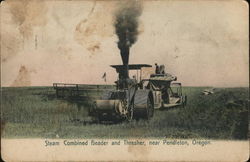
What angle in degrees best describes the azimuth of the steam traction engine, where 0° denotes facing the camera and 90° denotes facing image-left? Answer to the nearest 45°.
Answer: approximately 45°
